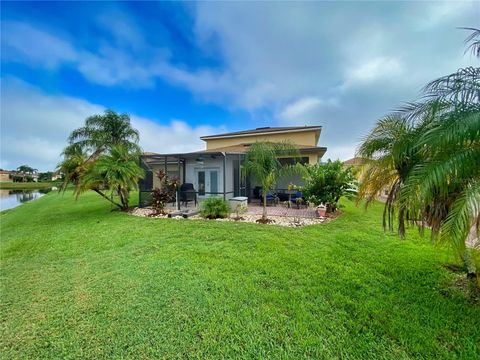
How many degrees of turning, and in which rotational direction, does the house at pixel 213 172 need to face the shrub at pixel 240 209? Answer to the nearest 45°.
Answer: approximately 135° to its right

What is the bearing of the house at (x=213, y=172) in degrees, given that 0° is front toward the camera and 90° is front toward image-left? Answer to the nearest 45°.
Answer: approximately 180°

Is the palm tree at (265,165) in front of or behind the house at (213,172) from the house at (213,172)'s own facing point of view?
behind
